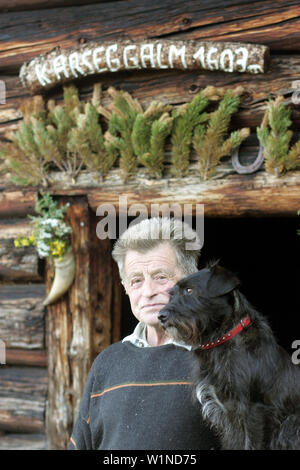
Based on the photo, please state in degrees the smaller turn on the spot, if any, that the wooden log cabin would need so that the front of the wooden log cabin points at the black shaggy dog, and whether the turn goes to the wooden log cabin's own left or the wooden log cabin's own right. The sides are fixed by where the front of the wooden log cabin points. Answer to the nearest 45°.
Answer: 0° — it already faces it

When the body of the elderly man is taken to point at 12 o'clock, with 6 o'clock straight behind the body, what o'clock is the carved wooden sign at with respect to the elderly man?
The carved wooden sign is roughly at 6 o'clock from the elderly man.

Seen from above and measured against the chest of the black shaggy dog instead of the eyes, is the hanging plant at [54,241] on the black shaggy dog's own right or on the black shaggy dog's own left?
on the black shaggy dog's own right

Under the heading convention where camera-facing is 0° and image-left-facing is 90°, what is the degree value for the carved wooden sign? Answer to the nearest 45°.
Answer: approximately 0°
